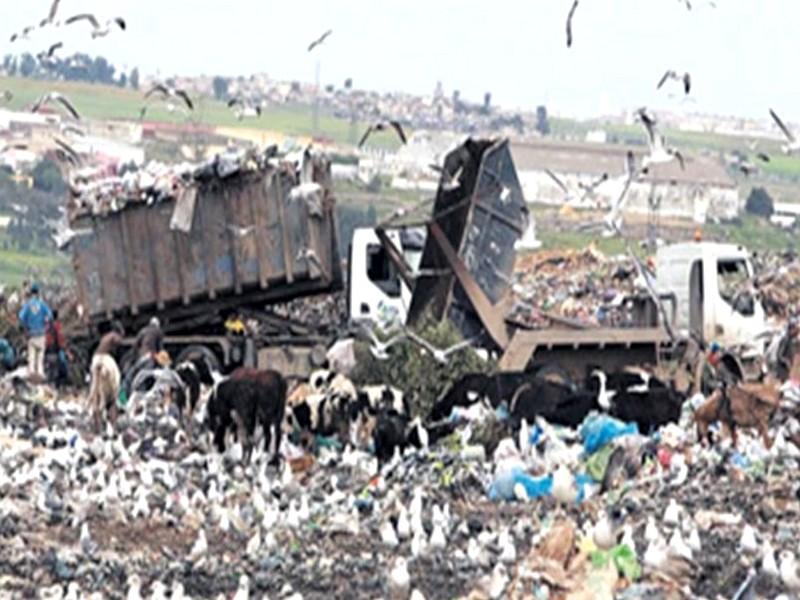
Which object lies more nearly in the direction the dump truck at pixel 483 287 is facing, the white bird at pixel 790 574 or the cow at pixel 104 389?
the white bird

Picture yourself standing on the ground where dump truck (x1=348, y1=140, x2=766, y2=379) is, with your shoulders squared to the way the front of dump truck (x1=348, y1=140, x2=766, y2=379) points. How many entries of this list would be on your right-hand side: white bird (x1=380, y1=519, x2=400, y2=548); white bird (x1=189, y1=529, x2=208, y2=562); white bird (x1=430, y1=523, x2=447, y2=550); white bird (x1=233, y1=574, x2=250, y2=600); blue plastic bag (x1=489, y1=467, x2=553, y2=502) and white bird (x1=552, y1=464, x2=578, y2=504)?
6

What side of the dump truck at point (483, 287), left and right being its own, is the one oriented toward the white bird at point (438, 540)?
right

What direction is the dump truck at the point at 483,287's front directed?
to the viewer's right

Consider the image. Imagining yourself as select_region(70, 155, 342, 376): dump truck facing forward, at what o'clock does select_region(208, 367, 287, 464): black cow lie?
The black cow is roughly at 3 o'clock from the dump truck.

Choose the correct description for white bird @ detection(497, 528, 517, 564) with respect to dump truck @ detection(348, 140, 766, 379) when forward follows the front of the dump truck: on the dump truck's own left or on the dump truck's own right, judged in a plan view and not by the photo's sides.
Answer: on the dump truck's own right

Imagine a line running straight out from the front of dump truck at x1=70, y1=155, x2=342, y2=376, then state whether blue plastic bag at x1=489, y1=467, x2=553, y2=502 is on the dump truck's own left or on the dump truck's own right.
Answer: on the dump truck's own right

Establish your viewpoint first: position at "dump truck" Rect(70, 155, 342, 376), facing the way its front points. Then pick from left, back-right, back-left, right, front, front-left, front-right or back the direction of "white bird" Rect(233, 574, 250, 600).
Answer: right

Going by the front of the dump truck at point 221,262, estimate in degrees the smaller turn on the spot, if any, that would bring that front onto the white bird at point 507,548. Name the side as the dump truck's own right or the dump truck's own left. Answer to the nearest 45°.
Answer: approximately 90° to the dump truck's own right

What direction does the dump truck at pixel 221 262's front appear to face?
to the viewer's right
